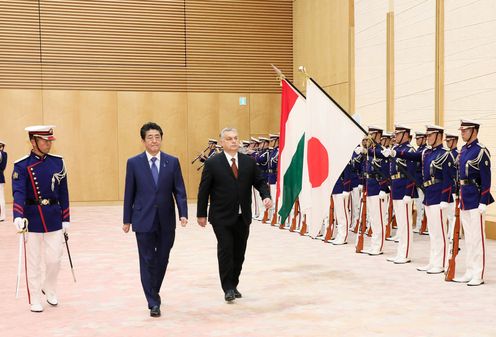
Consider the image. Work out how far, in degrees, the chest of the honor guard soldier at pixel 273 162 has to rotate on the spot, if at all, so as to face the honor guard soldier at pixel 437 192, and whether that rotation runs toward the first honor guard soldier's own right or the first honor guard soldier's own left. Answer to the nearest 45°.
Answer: approximately 45° to the first honor guard soldier's own left

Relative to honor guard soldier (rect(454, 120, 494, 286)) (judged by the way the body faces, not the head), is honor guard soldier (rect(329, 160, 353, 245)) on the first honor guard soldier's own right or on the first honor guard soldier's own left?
on the first honor guard soldier's own right

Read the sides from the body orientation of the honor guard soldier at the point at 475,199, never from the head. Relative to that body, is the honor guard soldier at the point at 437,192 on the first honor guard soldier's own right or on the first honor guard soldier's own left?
on the first honor guard soldier's own right

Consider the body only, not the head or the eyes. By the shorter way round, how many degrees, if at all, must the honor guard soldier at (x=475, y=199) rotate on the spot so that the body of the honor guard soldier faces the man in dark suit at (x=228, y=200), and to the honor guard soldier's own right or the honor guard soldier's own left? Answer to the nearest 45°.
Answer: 0° — they already face them

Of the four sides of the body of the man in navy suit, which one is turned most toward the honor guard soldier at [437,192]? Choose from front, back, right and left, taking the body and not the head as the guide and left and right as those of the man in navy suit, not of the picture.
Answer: left

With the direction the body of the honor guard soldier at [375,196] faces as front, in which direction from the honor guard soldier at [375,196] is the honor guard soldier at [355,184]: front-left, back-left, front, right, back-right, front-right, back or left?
back-right

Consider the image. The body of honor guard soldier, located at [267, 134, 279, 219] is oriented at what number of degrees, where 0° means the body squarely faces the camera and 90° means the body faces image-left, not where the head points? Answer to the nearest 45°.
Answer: approximately 45°

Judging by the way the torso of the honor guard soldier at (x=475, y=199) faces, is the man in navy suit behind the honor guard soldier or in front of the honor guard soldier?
in front

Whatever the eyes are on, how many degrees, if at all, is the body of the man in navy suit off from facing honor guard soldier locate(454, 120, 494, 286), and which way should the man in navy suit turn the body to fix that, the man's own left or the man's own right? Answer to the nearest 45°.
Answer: approximately 90° to the man's own left

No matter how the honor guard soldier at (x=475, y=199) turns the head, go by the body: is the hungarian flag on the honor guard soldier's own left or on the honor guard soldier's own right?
on the honor guard soldier's own right
